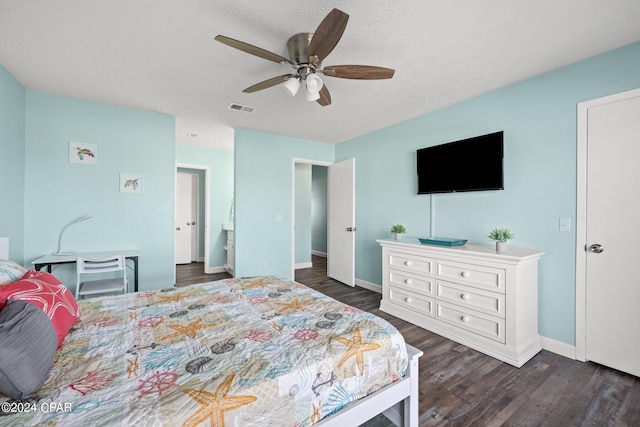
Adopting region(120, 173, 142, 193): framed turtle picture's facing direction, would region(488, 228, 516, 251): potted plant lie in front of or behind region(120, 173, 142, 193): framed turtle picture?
in front

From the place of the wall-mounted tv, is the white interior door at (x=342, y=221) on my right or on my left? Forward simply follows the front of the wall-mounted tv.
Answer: on my right

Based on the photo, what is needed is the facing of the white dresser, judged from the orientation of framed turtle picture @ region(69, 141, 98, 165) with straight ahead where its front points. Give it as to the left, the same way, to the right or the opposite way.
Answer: to the right

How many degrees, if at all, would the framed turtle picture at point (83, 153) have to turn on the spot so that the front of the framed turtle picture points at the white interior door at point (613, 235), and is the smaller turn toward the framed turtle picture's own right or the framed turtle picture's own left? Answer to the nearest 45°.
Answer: approximately 45° to the framed turtle picture's own left

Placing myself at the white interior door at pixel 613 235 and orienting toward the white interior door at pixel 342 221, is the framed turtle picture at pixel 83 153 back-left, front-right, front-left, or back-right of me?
front-left

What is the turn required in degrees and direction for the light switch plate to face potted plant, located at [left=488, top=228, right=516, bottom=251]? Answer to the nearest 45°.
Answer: approximately 45° to its right

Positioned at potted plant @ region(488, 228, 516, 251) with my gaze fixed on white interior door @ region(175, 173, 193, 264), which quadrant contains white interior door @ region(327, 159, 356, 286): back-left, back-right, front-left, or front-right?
front-right

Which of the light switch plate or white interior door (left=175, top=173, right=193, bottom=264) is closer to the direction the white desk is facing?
the light switch plate

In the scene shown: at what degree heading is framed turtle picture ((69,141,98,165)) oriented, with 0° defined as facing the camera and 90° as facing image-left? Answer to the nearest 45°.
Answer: approximately 0°

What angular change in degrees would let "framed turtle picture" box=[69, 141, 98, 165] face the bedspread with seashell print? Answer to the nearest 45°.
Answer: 0° — it already faces it

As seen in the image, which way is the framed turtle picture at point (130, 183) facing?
toward the camera

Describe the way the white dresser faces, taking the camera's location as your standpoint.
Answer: facing the viewer and to the left of the viewer

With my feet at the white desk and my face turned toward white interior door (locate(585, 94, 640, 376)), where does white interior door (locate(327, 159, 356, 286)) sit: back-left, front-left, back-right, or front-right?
front-left

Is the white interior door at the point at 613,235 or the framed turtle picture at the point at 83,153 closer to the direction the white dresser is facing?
the framed turtle picture

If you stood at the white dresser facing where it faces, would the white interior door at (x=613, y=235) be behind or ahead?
behind

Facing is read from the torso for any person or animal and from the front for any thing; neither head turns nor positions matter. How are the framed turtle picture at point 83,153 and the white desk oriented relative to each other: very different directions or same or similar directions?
same or similar directions
